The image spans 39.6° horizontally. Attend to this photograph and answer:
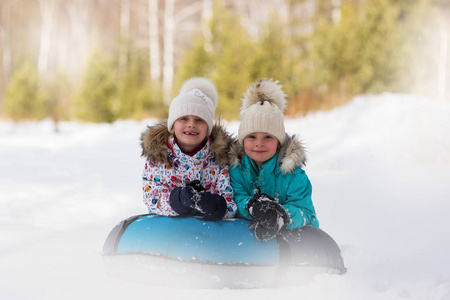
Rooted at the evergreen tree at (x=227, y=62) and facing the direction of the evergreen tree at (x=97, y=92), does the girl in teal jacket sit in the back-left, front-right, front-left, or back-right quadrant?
back-left

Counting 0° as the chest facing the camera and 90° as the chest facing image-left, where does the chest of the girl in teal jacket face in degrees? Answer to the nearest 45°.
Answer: approximately 0°

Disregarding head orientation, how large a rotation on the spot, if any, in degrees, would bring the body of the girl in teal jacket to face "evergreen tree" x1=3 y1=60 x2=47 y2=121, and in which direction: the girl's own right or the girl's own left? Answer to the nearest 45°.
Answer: approximately 135° to the girl's own right

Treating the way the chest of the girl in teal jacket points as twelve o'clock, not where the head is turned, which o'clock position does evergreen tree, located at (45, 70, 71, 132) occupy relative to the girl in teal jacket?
The evergreen tree is roughly at 5 o'clock from the girl in teal jacket.

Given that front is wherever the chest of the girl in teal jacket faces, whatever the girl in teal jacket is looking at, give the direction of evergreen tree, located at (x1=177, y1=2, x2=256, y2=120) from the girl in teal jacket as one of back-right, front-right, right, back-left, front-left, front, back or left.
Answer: back
